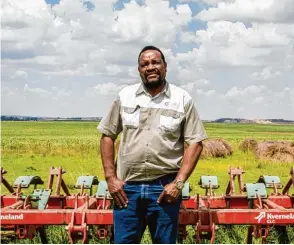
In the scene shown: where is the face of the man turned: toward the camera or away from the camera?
toward the camera

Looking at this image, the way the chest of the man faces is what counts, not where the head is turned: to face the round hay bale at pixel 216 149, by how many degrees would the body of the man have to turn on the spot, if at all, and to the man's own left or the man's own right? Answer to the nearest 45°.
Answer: approximately 180°

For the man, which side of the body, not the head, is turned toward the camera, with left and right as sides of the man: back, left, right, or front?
front

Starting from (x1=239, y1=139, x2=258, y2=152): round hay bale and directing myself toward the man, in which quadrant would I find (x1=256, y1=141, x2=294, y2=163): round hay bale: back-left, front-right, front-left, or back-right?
front-left

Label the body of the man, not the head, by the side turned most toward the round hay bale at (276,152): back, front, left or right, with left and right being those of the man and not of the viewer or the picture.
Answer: back

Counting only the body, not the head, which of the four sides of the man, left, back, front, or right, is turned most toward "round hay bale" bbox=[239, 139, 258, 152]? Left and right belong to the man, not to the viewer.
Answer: back

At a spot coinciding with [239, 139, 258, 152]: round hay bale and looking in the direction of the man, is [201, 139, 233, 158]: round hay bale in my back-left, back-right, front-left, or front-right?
front-right
